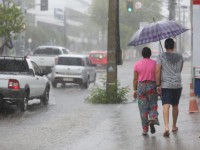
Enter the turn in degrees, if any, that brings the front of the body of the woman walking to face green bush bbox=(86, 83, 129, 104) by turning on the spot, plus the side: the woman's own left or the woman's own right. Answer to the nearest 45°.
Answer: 0° — they already face it

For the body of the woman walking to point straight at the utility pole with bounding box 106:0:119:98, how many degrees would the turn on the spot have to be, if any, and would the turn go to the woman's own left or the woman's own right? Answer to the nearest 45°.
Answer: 0° — they already face it

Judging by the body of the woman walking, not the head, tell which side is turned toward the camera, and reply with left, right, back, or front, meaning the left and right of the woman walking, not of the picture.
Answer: back

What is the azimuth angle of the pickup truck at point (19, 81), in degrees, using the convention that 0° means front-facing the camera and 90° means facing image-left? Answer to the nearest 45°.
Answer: approximately 225°

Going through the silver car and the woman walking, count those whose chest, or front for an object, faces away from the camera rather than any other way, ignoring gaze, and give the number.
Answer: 2

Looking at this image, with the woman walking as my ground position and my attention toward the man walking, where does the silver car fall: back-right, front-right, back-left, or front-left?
back-left

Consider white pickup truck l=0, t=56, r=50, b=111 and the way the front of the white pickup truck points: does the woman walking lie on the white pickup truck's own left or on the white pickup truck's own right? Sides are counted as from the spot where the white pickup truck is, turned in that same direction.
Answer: on the white pickup truck's own right

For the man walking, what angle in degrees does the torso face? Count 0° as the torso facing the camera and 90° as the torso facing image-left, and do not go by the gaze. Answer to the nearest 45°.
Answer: approximately 180°

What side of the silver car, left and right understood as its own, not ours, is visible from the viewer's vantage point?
back

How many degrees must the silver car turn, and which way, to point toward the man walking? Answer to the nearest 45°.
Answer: approximately 180°

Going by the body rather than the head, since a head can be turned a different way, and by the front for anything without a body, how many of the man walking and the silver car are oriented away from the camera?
2
